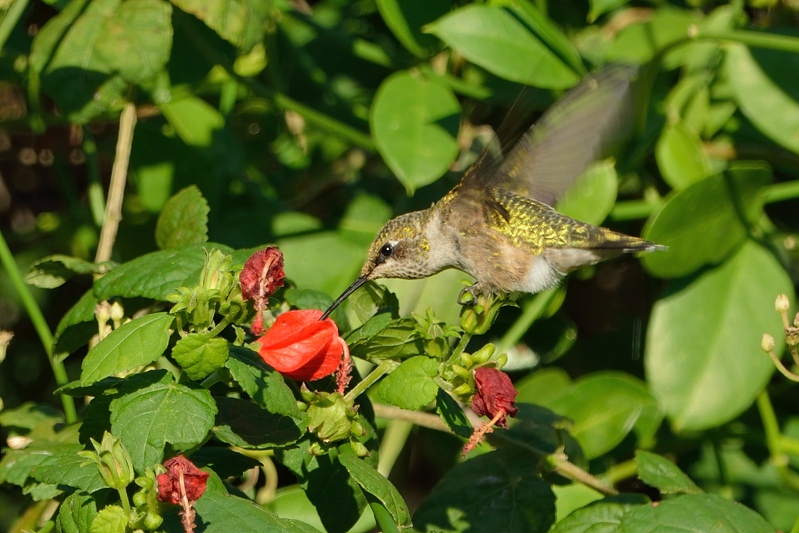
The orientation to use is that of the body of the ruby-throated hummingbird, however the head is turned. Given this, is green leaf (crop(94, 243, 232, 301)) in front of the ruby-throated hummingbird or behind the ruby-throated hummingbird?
in front

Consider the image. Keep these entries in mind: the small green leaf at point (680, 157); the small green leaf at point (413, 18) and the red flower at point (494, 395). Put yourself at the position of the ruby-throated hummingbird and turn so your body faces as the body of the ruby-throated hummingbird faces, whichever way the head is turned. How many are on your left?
1

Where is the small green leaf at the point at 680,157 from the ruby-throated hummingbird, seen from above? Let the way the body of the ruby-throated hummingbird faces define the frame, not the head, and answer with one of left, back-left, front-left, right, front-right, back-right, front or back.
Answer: back-right

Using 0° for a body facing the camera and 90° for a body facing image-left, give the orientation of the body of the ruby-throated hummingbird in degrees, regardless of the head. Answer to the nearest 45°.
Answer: approximately 90°

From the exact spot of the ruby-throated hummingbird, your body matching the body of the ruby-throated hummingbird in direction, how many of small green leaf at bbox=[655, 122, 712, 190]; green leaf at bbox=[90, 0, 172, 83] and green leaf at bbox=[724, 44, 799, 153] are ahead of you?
1

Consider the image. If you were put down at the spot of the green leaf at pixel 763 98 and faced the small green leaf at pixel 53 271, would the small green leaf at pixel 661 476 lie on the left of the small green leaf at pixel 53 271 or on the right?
left

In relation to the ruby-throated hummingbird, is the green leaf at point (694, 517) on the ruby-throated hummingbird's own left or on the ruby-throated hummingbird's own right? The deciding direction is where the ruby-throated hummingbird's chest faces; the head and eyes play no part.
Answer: on the ruby-throated hummingbird's own left

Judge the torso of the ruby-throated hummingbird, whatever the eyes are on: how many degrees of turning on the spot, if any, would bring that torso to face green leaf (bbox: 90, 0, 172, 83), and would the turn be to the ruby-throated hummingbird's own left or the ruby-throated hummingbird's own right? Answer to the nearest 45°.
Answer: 0° — it already faces it

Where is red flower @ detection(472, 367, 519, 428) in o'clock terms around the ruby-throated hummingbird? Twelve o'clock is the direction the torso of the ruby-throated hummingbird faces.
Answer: The red flower is roughly at 9 o'clock from the ruby-throated hummingbird.

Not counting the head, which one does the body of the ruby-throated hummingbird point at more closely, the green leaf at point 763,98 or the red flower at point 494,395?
the red flower
